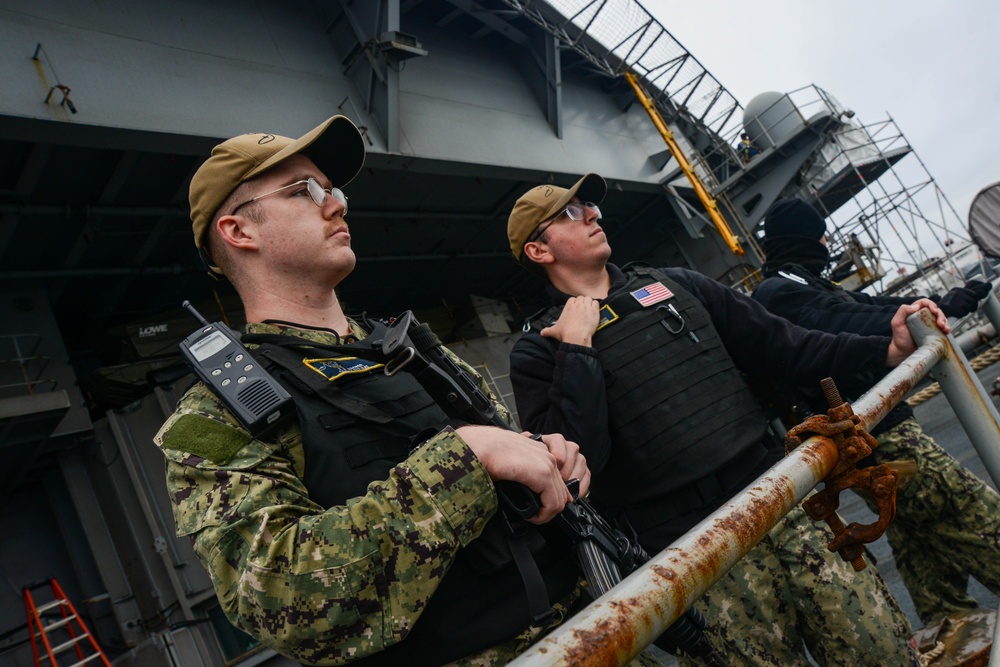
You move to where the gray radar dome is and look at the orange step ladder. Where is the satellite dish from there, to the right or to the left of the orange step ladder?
left

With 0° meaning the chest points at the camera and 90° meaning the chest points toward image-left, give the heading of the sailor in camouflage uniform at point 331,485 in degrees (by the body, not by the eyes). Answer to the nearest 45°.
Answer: approximately 315°

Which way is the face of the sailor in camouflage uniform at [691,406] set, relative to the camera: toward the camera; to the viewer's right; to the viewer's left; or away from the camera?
to the viewer's right

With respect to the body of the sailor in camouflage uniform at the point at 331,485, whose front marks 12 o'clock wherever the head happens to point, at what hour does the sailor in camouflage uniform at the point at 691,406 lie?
the sailor in camouflage uniform at the point at 691,406 is roughly at 9 o'clock from the sailor in camouflage uniform at the point at 331,485.

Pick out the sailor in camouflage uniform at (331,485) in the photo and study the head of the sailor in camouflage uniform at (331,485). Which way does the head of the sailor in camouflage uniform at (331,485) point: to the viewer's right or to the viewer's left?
to the viewer's right

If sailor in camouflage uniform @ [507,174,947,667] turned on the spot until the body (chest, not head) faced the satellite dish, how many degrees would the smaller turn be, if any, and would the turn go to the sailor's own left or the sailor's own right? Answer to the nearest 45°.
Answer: approximately 90° to the sailor's own left

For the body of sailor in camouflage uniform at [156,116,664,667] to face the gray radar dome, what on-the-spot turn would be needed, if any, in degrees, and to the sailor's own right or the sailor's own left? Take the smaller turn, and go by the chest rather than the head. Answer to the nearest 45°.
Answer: approximately 90° to the sailor's own left

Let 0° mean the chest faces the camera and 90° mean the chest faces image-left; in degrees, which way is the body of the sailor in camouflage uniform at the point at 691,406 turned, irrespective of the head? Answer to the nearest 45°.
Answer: approximately 315°

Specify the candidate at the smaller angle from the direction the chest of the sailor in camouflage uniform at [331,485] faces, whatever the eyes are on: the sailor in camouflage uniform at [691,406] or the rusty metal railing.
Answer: the rusty metal railing

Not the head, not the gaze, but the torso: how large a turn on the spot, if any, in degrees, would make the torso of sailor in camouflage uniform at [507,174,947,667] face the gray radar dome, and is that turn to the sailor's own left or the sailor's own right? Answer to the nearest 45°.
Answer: approximately 135° to the sailor's own left

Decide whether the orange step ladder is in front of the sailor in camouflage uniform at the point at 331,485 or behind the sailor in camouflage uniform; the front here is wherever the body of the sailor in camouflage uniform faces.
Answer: behind
